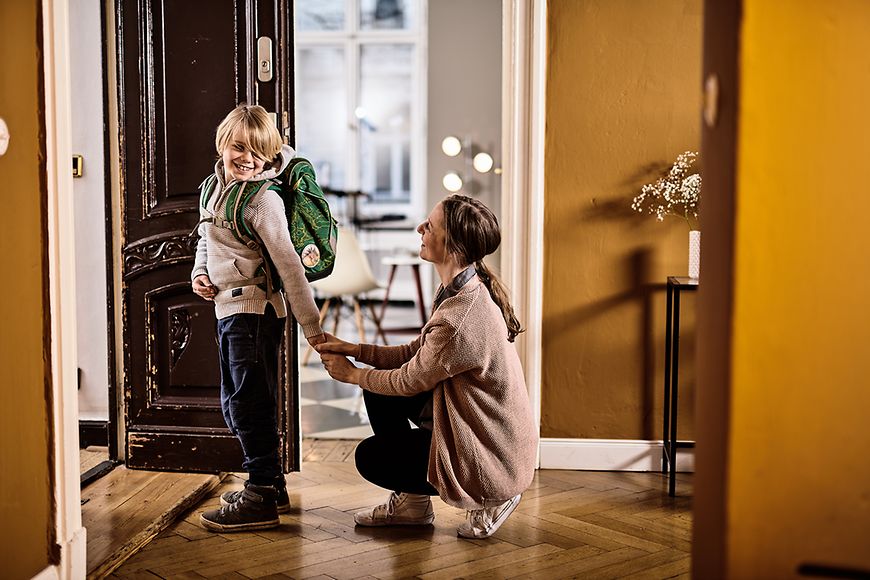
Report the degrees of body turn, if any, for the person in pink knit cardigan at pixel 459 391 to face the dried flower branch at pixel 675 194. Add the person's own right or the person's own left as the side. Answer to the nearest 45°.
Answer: approximately 135° to the person's own right

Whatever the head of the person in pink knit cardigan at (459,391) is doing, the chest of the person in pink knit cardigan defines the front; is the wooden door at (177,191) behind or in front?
in front

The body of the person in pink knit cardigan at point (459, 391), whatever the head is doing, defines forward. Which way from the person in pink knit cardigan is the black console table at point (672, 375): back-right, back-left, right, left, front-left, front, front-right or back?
back-right

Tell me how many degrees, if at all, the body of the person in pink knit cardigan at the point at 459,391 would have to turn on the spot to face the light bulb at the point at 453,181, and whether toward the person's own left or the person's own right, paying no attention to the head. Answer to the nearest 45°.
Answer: approximately 90° to the person's own right

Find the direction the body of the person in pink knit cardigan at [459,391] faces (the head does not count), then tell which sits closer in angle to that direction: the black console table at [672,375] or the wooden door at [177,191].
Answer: the wooden door

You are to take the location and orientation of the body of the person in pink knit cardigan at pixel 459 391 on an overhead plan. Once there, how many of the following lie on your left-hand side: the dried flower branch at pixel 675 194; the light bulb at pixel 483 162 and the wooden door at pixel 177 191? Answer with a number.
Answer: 0

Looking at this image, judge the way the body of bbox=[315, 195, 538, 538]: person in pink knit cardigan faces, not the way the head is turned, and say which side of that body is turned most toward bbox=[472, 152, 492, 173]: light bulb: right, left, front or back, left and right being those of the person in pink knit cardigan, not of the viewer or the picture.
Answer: right

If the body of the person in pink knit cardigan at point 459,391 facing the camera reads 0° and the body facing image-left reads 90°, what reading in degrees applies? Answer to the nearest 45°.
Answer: approximately 90°

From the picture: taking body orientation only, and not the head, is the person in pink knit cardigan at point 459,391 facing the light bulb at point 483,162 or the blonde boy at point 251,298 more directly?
the blonde boy

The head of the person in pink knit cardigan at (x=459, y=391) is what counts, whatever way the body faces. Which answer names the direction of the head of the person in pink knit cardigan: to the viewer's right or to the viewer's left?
to the viewer's left

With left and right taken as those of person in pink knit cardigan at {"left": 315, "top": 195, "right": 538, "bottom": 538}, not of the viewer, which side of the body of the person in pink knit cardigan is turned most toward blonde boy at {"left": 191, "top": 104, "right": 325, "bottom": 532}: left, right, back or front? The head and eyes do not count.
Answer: front

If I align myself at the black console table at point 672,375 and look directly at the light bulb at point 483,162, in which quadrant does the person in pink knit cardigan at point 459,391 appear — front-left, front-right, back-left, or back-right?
back-left

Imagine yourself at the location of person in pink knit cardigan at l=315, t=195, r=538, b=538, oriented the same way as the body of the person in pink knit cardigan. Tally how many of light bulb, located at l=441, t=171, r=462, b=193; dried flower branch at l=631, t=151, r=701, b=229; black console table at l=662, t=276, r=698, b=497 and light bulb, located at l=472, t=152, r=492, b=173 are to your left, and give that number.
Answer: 0
